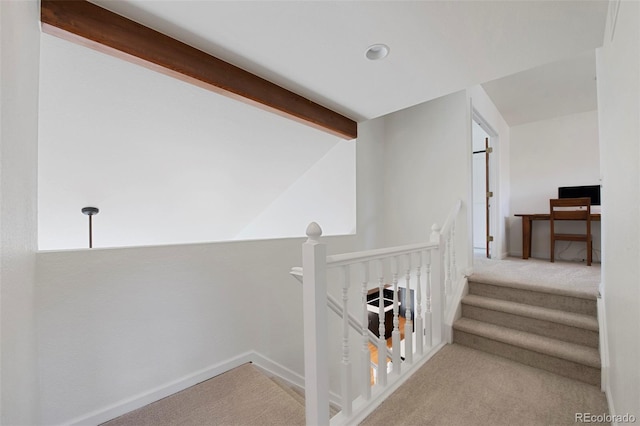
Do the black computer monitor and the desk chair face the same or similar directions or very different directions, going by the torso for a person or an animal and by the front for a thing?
very different directions

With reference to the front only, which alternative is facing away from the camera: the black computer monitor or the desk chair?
the desk chair

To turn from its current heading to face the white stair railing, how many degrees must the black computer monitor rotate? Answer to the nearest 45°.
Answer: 0° — it already faces it

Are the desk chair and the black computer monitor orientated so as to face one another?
yes

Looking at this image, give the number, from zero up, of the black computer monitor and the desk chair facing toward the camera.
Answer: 1

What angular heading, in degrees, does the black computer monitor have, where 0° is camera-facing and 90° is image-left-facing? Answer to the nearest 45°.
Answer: approximately 0°

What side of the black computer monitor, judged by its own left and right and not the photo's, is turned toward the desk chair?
front

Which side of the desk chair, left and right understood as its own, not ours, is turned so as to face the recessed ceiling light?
back

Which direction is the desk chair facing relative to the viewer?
away from the camera

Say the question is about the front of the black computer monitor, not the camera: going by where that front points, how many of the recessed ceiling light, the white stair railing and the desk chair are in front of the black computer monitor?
3

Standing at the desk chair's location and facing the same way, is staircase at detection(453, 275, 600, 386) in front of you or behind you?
behind

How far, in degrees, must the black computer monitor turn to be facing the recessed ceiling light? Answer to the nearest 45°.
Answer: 0° — it already faces it

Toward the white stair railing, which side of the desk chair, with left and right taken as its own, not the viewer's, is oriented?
back

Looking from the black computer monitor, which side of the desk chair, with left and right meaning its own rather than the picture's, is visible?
front
